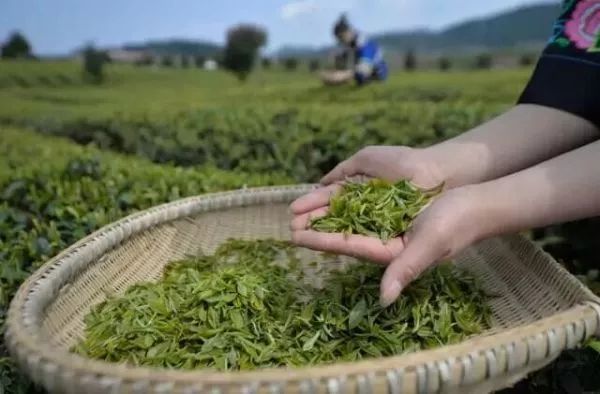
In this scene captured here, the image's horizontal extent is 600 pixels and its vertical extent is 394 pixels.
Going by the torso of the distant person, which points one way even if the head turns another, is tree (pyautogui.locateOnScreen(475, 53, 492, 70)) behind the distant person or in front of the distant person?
behind

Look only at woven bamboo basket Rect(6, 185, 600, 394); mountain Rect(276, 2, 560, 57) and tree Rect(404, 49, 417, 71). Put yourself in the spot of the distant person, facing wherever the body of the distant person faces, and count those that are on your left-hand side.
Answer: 1

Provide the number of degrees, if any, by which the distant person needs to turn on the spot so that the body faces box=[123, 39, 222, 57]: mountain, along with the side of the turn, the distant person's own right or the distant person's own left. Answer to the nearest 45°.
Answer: approximately 90° to the distant person's own right

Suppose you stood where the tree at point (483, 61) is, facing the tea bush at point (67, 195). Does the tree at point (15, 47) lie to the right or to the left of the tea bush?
right

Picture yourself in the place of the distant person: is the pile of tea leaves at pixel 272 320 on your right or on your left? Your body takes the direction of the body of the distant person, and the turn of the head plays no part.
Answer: on your left

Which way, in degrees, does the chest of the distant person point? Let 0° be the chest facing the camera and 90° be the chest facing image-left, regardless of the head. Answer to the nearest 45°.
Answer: approximately 90°

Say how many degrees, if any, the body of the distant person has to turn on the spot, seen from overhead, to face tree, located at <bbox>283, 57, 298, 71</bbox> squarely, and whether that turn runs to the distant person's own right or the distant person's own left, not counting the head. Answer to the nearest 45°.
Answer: approximately 45° to the distant person's own right

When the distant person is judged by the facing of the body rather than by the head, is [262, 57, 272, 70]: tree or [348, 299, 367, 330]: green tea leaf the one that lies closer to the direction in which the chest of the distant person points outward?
the tree

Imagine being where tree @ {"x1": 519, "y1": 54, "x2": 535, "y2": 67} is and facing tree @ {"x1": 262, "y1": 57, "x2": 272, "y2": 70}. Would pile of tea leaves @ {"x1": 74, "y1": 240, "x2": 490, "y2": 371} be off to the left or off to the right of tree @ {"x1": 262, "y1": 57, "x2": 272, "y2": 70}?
left

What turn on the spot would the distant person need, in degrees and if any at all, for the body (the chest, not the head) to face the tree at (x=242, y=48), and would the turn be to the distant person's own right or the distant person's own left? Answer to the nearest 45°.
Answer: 0° — they already face it
